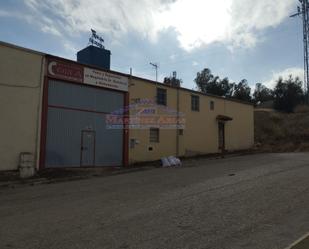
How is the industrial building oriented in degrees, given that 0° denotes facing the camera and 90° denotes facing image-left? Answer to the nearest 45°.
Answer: approximately 315°
